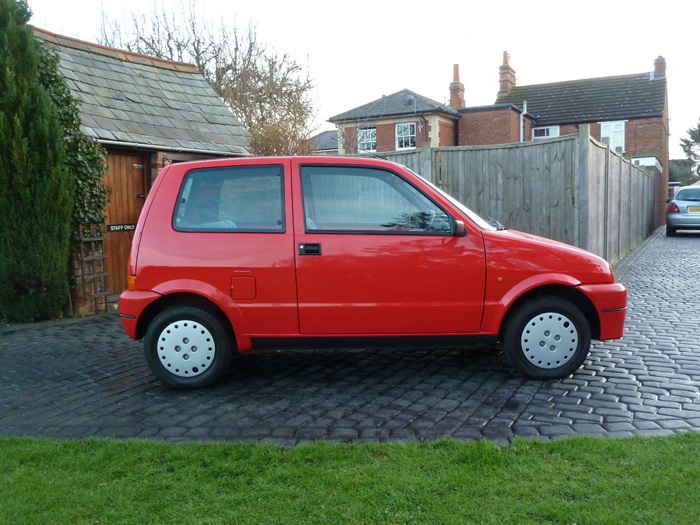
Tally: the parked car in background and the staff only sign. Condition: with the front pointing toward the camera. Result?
1

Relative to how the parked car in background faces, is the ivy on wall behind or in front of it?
behind

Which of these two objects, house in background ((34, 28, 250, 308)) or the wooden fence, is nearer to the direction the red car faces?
the wooden fence

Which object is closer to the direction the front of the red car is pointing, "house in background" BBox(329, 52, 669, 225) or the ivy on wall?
the house in background

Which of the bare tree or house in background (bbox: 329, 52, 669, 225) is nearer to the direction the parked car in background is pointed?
the house in background

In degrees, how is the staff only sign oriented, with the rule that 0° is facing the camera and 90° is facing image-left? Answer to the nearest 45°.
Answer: approximately 0°

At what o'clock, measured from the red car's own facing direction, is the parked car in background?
The parked car in background is roughly at 10 o'clock from the red car.

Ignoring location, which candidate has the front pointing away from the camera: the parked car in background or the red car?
the parked car in background

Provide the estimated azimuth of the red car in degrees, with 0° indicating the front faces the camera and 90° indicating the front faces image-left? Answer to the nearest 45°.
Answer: approximately 270°

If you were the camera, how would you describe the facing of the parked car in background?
facing away from the viewer

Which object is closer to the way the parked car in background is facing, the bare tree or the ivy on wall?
the bare tree

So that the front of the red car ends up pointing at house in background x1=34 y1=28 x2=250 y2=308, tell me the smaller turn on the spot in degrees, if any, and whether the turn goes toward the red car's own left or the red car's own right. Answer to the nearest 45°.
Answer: approximately 135° to the red car's own left

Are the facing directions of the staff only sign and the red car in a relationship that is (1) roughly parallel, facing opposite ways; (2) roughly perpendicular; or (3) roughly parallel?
roughly perpendicular

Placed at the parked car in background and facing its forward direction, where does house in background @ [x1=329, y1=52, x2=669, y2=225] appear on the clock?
The house in background is roughly at 11 o'clock from the parked car in background.

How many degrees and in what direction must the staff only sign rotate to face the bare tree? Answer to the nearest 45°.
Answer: approximately 180°
